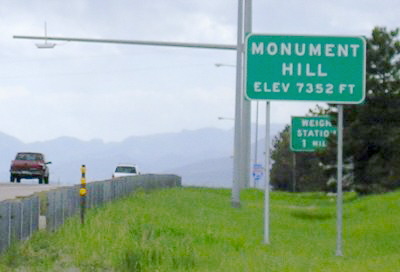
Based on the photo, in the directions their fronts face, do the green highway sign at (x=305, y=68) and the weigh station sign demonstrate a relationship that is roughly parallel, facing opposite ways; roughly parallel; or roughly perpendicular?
roughly parallel

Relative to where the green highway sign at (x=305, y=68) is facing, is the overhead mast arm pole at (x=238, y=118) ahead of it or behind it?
behind

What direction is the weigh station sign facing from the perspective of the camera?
toward the camera

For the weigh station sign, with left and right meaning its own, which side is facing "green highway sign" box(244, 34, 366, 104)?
front

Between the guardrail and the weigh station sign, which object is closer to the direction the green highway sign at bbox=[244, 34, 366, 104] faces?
the guardrail

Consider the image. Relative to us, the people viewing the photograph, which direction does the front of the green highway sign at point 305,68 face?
facing the viewer

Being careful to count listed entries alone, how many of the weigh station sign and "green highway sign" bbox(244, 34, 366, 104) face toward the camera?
2

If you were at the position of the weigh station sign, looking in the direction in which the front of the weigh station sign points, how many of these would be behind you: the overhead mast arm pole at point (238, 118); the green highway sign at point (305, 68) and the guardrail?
0

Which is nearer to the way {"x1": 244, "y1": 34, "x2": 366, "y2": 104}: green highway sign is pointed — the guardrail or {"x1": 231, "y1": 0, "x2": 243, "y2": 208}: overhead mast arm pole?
the guardrail

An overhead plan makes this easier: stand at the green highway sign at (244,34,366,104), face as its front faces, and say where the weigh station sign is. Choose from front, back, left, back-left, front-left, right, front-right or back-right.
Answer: back

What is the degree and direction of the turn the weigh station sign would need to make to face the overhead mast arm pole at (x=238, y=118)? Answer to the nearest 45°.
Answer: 0° — it already faces it
